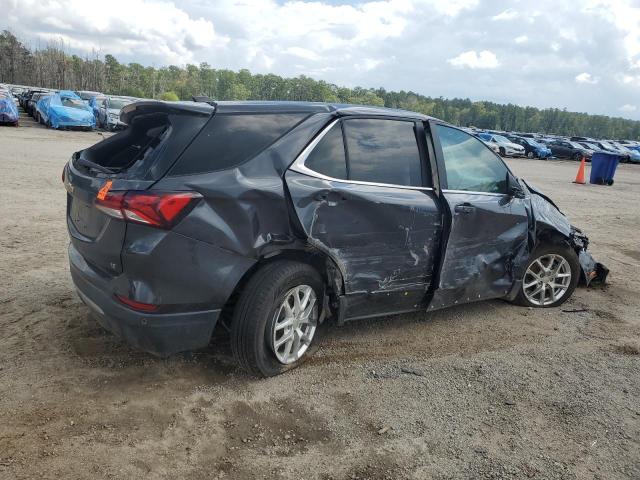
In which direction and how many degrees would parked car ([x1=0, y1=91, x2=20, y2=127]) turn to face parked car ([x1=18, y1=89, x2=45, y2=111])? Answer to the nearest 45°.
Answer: approximately 135° to its left

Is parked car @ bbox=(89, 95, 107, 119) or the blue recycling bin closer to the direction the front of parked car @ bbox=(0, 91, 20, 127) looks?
the blue recycling bin

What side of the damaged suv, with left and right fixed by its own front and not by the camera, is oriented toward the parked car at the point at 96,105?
left

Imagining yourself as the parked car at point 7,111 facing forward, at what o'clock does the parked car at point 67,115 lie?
the parked car at point 67,115 is roughly at 10 o'clock from the parked car at point 7,111.

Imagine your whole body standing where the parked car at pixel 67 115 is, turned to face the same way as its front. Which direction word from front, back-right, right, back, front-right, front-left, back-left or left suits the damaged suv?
front-right

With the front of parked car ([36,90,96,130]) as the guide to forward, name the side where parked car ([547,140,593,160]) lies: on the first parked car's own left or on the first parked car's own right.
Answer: on the first parked car's own left

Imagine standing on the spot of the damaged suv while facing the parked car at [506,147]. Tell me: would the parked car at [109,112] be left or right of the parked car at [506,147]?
left

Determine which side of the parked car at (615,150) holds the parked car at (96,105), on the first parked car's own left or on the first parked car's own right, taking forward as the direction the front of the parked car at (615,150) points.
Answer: on the first parked car's own right

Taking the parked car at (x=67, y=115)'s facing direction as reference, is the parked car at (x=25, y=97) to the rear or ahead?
to the rear

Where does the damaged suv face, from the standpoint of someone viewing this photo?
facing away from the viewer and to the right of the viewer
